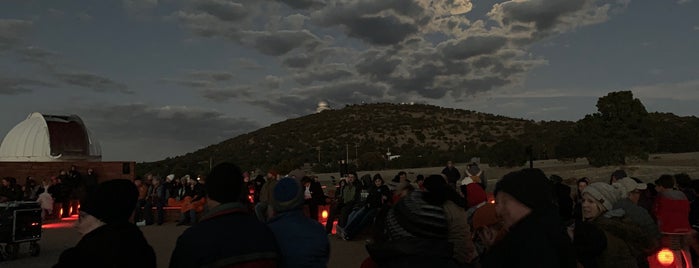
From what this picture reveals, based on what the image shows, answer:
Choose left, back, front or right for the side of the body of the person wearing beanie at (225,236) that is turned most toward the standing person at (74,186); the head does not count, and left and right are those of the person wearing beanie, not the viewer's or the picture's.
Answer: front

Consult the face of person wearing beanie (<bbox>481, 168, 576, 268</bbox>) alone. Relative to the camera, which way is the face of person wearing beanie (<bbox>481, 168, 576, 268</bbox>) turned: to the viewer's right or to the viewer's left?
to the viewer's left

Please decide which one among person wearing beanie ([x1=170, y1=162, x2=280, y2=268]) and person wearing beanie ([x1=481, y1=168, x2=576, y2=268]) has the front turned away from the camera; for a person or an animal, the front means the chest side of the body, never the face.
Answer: person wearing beanie ([x1=170, y1=162, x2=280, y2=268])

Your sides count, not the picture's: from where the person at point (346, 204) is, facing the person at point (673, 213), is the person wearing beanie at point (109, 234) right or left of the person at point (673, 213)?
right

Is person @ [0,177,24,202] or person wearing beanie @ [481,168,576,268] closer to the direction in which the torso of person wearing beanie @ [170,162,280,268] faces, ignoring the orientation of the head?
the person

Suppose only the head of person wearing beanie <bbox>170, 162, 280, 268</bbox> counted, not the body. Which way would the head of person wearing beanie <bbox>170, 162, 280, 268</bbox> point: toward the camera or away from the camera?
away from the camera

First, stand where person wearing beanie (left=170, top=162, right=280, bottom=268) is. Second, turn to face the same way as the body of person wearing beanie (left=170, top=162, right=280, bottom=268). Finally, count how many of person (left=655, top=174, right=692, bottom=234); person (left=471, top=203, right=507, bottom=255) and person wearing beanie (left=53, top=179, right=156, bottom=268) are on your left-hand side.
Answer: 1

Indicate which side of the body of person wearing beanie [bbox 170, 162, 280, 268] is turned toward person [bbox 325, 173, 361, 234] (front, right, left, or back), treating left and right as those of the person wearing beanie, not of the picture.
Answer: front

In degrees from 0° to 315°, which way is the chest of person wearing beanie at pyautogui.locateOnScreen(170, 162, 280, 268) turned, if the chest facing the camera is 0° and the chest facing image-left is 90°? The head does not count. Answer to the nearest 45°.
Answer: approximately 180°

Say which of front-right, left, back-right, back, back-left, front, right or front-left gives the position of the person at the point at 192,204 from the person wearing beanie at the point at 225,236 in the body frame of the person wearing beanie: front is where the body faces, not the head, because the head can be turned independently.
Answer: front

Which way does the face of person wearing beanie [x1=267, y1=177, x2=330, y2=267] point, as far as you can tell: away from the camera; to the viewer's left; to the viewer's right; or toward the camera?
away from the camera
